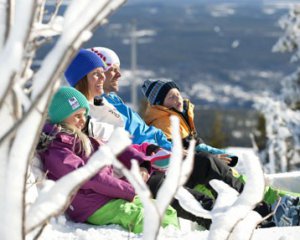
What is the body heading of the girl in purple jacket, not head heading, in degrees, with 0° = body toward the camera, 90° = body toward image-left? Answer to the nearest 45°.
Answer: approximately 270°

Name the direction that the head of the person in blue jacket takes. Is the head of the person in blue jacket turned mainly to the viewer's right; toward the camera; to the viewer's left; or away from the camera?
to the viewer's right

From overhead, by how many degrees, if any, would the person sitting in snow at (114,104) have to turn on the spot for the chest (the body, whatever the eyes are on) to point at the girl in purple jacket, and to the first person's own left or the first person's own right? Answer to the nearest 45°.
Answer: approximately 90° to the first person's own right

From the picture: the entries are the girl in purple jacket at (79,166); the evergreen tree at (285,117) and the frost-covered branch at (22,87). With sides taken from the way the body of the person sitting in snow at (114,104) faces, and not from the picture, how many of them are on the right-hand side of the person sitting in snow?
2

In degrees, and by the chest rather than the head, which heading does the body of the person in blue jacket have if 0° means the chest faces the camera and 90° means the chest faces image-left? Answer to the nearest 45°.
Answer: approximately 270°

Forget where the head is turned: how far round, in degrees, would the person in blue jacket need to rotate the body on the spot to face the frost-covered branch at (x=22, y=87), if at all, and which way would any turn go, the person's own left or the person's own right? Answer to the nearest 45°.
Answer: approximately 90° to the person's own right

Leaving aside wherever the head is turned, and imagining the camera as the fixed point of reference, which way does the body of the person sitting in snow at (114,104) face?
to the viewer's right
